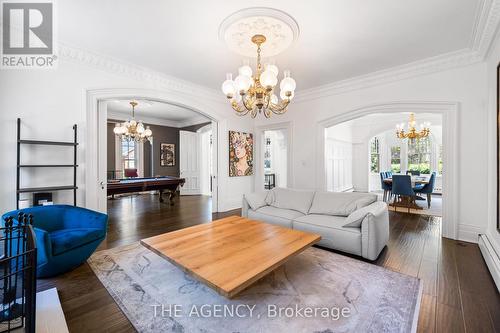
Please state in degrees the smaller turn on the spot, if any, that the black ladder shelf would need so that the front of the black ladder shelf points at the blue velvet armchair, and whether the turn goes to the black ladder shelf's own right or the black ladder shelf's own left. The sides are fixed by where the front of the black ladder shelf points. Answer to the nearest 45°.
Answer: approximately 45° to the black ladder shelf's own right

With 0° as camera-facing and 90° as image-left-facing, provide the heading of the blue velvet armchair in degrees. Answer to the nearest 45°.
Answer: approximately 315°

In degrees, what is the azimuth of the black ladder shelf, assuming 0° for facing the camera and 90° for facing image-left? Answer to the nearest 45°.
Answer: approximately 315°

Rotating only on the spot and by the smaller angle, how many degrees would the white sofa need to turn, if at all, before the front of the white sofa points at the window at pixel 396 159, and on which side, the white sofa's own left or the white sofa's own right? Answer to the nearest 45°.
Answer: approximately 180°

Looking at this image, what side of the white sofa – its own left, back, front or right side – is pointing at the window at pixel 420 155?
back
